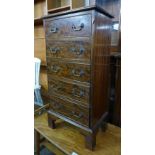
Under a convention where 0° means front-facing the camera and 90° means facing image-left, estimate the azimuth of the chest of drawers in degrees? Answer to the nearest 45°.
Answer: approximately 45°
